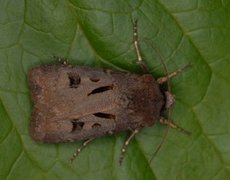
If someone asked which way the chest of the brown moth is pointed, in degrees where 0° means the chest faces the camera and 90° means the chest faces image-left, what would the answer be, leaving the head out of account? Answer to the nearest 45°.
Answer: approximately 270°
